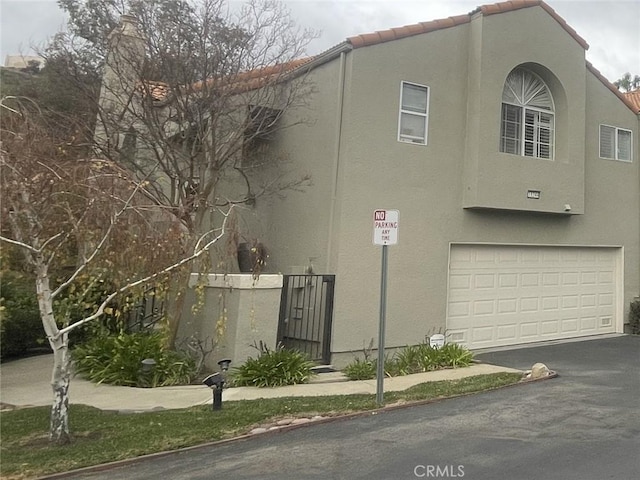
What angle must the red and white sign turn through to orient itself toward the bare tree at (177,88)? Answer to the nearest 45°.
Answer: approximately 135° to its right

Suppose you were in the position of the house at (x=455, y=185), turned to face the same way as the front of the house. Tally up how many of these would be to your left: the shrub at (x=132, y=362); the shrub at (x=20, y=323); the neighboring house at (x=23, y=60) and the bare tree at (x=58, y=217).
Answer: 0

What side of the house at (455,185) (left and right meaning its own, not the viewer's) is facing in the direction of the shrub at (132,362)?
right

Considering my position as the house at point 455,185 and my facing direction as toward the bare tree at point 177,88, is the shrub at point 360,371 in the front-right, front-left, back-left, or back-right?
front-left

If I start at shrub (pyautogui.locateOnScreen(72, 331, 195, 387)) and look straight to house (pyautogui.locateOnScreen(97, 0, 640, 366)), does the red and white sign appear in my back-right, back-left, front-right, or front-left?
front-right

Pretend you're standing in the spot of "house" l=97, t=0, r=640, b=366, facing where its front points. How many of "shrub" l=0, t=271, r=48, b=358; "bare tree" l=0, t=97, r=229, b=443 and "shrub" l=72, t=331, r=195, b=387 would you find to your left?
0

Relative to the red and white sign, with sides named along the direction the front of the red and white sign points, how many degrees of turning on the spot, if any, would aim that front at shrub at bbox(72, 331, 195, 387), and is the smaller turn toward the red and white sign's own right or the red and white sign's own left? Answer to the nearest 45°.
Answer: approximately 90° to the red and white sign's own right

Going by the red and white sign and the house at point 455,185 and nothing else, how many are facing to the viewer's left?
0

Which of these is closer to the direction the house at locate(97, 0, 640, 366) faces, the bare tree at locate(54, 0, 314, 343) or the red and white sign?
the red and white sign

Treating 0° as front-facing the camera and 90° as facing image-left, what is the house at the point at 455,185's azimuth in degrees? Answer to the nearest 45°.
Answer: approximately 315°

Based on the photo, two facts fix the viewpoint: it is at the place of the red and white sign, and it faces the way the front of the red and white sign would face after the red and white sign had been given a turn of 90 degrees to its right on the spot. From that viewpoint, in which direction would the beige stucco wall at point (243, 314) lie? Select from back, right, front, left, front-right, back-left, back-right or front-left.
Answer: front-right

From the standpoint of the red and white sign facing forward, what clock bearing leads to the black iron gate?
The black iron gate is roughly at 5 o'clock from the red and white sign.

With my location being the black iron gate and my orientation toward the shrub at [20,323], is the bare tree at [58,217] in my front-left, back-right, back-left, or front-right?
front-left

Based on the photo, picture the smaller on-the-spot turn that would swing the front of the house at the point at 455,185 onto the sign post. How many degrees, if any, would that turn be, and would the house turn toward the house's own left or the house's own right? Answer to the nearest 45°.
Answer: approximately 45° to the house's own right

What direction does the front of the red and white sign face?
toward the camera

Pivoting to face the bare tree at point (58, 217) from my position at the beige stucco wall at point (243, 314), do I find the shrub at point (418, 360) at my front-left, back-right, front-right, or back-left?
back-left
